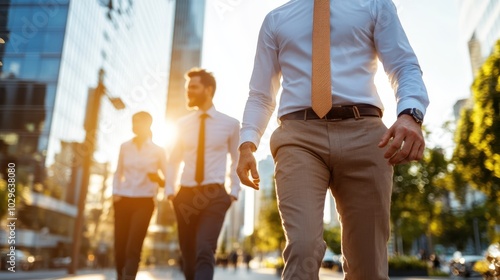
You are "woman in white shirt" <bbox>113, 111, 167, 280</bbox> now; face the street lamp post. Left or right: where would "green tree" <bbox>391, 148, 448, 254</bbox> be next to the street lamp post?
right

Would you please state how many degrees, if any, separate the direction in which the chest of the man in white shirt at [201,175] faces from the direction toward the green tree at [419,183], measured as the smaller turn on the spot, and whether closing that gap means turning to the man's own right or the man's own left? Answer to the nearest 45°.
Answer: approximately 135° to the man's own left

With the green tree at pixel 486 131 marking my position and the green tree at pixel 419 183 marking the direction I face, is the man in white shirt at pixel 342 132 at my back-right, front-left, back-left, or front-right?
back-left

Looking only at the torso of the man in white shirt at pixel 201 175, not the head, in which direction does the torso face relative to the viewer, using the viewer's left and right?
facing the viewer

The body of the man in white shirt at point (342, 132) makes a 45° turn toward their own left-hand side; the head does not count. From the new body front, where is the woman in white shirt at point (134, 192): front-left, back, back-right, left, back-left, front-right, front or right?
back

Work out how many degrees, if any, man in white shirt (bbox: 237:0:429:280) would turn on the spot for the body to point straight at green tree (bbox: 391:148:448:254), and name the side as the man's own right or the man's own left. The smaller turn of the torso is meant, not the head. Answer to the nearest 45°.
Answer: approximately 180°

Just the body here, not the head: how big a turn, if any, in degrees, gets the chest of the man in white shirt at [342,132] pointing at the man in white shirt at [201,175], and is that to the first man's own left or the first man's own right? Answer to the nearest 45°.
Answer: approximately 135° to the first man's own right

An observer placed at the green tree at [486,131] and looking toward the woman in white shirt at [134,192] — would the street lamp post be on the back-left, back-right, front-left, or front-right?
front-right

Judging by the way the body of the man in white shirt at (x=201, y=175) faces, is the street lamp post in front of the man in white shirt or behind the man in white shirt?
behind

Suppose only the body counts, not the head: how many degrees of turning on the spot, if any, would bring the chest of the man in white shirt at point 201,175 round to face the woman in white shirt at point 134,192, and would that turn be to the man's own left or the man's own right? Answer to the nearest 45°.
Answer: approximately 135° to the man's own right

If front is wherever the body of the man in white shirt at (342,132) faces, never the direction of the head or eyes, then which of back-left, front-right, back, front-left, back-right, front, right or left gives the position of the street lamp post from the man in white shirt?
back-right

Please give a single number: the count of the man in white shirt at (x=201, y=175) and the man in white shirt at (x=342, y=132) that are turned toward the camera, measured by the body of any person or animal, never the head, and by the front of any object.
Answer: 2

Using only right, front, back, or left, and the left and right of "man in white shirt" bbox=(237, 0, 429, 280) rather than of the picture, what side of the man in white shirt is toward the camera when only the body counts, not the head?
front
